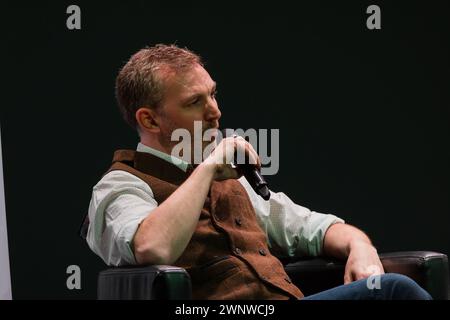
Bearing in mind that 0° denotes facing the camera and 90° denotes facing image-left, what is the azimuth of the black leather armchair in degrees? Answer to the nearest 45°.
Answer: approximately 315°

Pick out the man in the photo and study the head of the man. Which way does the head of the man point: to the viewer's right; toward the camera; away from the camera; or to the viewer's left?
to the viewer's right

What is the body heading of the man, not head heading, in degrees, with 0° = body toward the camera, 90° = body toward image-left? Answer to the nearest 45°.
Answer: approximately 315°
